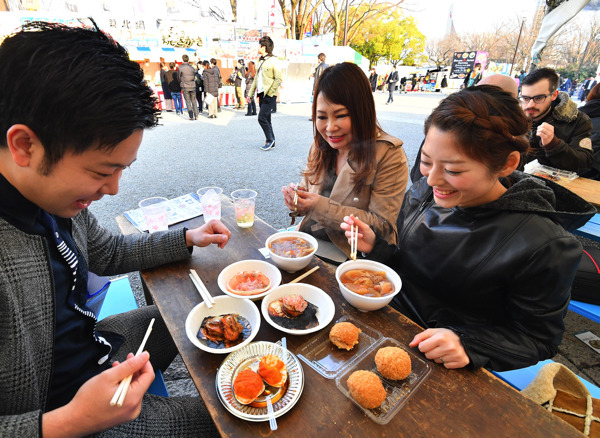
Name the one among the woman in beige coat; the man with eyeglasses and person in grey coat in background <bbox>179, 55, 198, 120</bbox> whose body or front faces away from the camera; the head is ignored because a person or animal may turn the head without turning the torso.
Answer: the person in grey coat in background

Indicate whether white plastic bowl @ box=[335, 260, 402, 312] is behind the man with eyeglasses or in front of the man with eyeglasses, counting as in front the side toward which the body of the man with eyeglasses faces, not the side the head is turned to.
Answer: in front

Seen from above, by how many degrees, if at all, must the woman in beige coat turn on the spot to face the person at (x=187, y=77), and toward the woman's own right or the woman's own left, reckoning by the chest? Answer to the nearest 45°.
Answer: approximately 90° to the woman's own right

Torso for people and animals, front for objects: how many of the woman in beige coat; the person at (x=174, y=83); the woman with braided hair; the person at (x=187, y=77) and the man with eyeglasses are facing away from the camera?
2

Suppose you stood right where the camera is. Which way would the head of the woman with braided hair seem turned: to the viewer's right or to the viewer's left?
to the viewer's left

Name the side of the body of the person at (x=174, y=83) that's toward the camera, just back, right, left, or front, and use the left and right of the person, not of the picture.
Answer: back

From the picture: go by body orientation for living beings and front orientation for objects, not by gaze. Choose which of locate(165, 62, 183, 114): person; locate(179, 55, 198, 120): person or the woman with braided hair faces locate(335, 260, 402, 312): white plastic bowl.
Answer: the woman with braided hair

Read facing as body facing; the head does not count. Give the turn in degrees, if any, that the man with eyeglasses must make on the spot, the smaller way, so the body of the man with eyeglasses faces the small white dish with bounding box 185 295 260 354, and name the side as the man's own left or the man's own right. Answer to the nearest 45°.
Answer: approximately 45° to the man's own left

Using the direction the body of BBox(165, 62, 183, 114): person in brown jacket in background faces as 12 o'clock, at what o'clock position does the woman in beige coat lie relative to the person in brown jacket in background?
The woman in beige coat is roughly at 6 o'clock from the person in brown jacket in background.

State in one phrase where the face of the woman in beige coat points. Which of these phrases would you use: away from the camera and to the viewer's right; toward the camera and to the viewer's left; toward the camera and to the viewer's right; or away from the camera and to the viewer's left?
toward the camera and to the viewer's left

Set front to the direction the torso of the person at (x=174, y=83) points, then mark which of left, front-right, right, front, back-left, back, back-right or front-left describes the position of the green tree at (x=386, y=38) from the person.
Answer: front-right

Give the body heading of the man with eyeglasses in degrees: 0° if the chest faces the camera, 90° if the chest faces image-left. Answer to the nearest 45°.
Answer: approximately 45°

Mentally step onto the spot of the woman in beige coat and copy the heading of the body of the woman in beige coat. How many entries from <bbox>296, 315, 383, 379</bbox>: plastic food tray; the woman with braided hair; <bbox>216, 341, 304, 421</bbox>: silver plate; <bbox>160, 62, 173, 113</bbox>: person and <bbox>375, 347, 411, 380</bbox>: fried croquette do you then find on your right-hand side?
1

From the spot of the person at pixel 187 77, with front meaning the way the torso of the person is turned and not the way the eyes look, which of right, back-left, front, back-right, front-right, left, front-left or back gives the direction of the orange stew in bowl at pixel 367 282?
back

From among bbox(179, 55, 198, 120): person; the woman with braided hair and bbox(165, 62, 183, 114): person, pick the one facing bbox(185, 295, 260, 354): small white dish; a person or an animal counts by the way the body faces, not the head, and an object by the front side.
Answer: the woman with braided hair

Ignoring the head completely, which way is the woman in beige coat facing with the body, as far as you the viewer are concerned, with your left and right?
facing the viewer and to the left of the viewer
